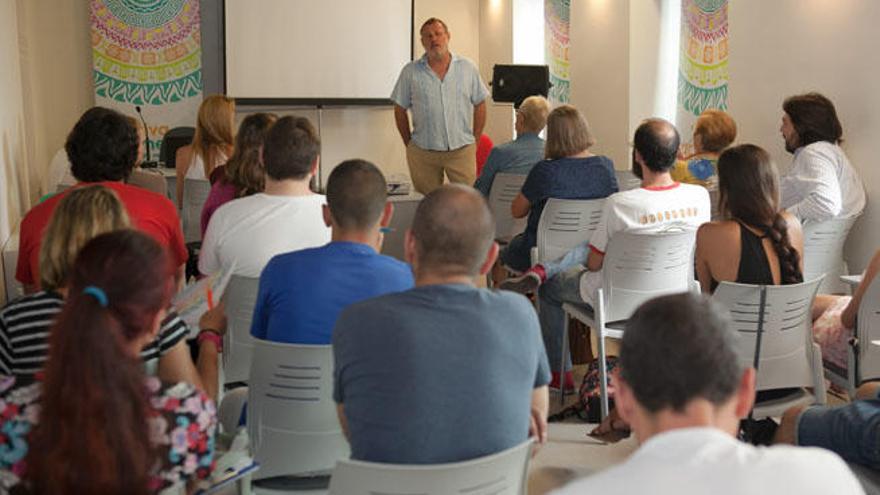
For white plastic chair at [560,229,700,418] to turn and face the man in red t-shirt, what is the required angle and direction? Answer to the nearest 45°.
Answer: approximately 90° to its left

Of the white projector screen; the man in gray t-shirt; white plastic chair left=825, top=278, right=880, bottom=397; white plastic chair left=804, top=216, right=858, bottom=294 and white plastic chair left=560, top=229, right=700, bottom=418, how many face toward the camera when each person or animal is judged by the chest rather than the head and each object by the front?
1

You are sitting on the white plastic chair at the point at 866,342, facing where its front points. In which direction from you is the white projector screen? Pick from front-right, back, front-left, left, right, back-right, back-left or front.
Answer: front

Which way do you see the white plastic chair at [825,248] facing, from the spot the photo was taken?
facing away from the viewer and to the left of the viewer

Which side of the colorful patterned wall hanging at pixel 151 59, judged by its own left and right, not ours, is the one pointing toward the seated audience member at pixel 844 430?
front

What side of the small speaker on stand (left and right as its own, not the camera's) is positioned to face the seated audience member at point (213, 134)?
right

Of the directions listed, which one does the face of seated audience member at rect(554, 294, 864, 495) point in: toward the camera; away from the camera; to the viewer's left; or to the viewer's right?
away from the camera

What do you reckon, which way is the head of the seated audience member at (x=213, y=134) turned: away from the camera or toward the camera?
away from the camera

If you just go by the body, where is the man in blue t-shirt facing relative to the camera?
away from the camera

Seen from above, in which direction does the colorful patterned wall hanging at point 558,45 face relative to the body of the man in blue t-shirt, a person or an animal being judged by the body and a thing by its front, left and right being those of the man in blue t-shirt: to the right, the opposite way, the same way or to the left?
the opposite way

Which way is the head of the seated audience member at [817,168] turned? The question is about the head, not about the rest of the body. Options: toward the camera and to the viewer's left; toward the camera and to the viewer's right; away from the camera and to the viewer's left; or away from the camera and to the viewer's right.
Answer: away from the camera and to the viewer's left

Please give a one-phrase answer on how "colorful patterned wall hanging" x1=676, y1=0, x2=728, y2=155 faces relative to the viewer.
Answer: facing the viewer

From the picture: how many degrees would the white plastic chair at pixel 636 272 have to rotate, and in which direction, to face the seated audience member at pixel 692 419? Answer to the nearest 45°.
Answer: approximately 135° to its left

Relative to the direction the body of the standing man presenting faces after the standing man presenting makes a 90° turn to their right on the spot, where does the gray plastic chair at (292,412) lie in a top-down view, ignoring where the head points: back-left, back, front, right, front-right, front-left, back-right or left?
left

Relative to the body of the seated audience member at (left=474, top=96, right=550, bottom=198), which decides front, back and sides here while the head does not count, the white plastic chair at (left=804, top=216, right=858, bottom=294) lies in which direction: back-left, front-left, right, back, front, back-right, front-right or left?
back

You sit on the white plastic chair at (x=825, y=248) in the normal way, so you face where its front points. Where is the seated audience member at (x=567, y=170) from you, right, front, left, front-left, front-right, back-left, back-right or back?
front-left

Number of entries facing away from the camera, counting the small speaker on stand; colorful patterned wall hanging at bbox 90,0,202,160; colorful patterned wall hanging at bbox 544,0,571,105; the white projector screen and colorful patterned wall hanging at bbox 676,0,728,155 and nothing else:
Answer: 0

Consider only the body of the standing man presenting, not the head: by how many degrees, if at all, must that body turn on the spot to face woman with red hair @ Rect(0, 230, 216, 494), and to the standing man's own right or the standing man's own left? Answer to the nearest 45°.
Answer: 0° — they already face them

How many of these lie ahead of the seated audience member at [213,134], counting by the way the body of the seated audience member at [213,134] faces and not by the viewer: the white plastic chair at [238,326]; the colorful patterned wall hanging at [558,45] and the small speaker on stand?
2

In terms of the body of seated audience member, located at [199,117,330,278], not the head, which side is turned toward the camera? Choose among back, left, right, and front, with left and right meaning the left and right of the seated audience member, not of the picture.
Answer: back

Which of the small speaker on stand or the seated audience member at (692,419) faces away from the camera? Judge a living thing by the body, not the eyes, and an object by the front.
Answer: the seated audience member
